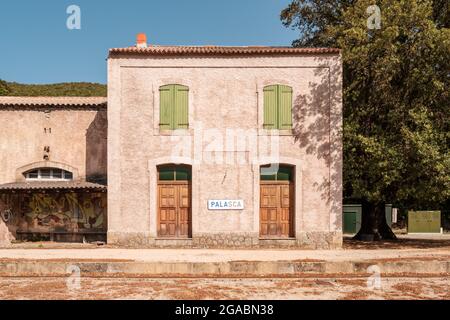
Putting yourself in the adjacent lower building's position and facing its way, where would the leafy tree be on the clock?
The leafy tree is roughly at 10 o'clock from the adjacent lower building.

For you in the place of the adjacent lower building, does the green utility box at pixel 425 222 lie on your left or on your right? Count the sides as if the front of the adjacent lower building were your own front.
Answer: on your left

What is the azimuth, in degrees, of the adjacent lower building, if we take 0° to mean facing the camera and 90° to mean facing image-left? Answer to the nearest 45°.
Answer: approximately 0°
